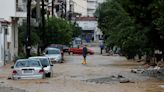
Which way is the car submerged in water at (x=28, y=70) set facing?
away from the camera
